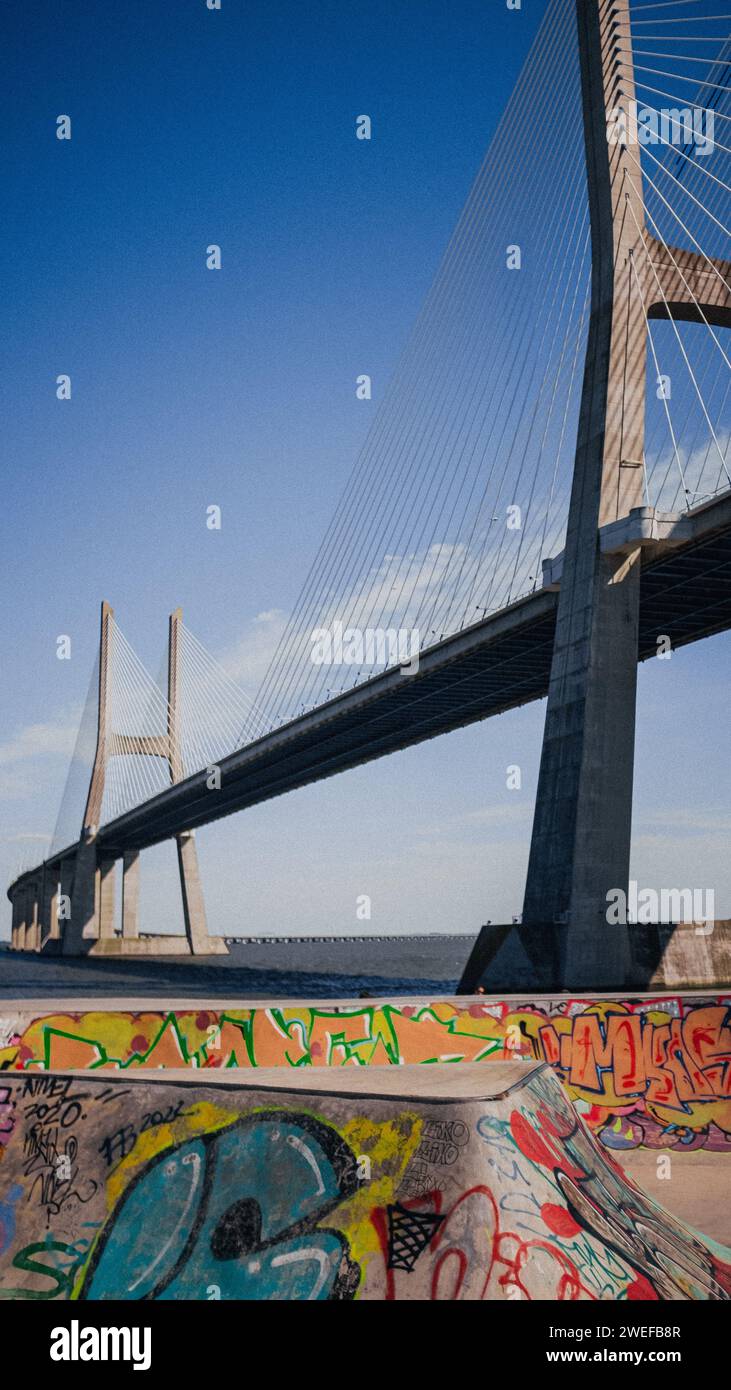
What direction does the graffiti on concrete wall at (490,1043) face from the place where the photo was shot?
facing the viewer
